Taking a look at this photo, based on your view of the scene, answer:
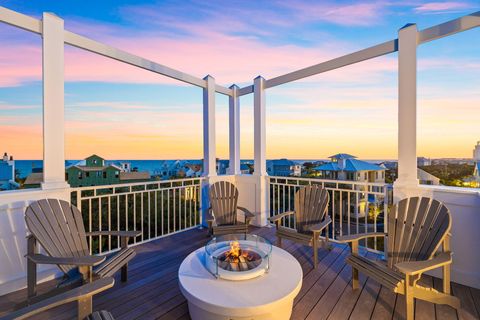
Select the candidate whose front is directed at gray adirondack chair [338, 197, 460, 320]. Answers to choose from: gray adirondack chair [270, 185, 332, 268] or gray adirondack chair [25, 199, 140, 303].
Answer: gray adirondack chair [25, 199, 140, 303]

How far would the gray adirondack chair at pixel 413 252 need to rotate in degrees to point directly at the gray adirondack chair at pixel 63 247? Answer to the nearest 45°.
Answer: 0° — it already faces it

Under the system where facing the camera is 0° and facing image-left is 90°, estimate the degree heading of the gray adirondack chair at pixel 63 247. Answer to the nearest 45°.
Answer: approximately 315°

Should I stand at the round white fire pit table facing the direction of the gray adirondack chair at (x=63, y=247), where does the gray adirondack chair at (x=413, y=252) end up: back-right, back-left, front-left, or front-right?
back-right

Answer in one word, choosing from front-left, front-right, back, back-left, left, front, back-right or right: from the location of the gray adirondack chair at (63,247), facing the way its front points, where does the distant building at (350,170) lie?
front-left

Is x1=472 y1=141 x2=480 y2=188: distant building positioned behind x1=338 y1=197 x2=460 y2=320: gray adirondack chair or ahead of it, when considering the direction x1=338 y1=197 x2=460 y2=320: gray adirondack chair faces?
behind

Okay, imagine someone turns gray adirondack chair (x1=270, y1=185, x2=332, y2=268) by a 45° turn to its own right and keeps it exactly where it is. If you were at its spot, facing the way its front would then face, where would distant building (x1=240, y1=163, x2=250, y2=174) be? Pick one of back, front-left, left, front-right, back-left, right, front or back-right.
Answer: front-right

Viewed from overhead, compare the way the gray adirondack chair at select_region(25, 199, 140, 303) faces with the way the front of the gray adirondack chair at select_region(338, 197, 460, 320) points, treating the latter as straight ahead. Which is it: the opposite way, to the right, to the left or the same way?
the opposite way

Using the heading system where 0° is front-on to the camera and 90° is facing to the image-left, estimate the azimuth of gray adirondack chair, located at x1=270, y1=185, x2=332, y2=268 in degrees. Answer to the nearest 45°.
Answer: approximately 45°

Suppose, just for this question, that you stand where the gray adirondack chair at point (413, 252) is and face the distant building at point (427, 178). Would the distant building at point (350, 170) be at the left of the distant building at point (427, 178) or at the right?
left

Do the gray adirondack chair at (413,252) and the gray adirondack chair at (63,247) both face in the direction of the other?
yes

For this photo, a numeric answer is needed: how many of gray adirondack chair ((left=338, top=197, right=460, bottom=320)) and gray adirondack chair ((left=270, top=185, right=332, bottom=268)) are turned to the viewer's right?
0

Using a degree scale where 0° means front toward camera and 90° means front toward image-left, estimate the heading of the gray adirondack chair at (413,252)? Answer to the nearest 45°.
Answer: approximately 45°
